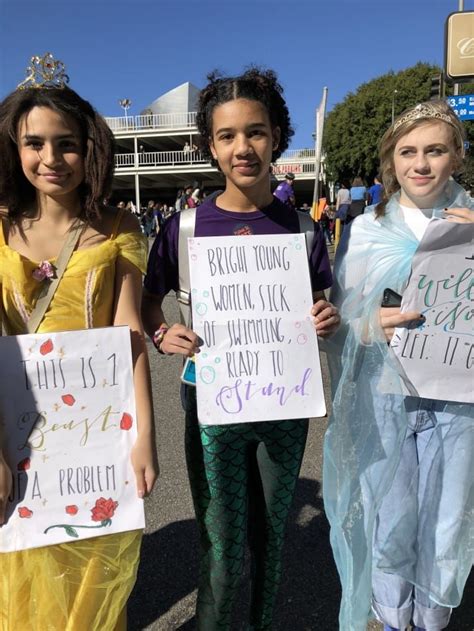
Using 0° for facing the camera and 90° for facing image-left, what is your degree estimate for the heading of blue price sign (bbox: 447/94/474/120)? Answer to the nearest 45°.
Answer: approximately 0°

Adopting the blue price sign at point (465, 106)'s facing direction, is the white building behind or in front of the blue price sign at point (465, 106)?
behind

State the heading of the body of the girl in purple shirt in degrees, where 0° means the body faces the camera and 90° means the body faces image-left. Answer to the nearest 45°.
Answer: approximately 0°

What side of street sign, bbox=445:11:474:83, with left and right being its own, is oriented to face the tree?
back
